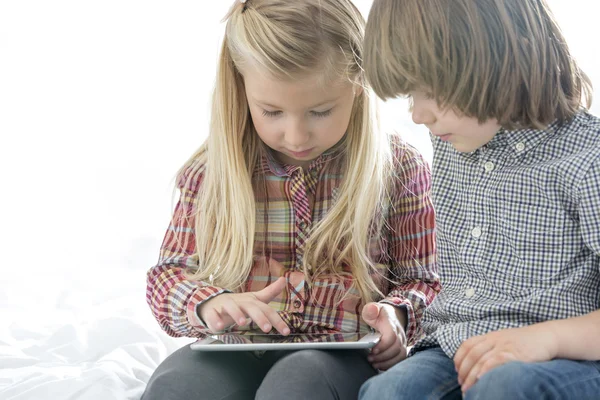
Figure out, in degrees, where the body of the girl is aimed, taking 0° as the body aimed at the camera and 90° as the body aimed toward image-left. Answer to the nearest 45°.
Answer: approximately 0°

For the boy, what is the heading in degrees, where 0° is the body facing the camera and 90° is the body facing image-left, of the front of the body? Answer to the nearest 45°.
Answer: approximately 45°

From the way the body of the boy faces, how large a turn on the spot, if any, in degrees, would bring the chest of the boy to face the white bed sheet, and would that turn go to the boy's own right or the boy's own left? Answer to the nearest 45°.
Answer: approximately 90° to the boy's own right
